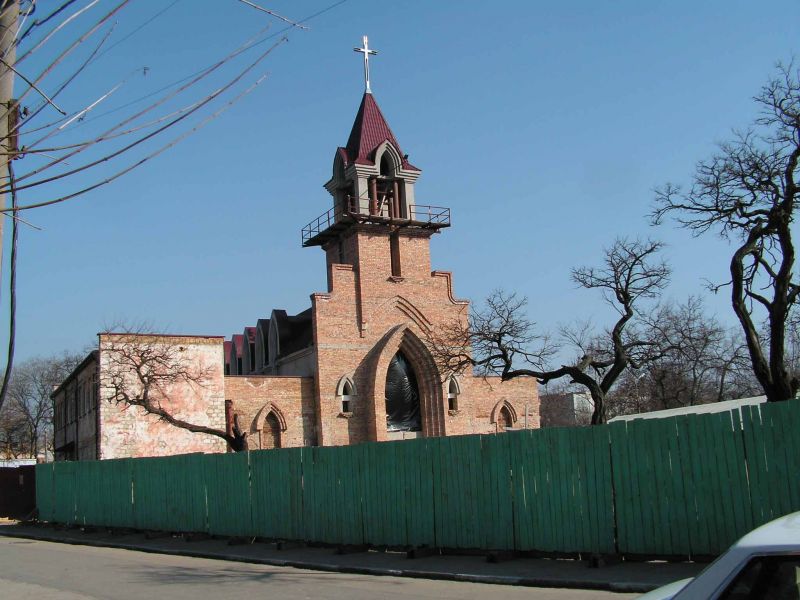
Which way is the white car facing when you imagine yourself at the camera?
facing to the left of the viewer

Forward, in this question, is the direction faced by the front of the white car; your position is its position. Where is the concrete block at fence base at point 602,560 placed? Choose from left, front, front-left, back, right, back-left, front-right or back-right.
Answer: right

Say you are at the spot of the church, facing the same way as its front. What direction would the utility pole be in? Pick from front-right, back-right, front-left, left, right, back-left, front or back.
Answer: front-right

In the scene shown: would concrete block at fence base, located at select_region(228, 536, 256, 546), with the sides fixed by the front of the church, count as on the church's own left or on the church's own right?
on the church's own right

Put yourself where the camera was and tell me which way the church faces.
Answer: facing the viewer and to the right of the viewer

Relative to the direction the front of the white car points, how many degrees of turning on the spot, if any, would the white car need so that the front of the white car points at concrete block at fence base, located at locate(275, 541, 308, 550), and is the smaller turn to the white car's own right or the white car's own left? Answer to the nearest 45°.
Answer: approximately 45° to the white car's own right

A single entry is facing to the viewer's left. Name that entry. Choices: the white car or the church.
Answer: the white car

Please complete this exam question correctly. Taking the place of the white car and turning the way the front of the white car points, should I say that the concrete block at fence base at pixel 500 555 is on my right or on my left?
on my right

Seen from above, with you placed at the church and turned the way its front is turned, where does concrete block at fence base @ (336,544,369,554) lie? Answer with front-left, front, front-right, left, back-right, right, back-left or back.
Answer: front-right

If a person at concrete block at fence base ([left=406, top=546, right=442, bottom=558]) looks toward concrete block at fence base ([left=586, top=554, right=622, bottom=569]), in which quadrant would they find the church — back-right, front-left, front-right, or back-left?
back-left

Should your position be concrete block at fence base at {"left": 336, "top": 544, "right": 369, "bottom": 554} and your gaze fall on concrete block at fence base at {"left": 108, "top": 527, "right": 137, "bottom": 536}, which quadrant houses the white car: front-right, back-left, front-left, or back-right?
back-left

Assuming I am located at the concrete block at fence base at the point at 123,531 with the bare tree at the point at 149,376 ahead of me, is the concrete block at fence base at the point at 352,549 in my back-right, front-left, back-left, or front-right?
back-right
